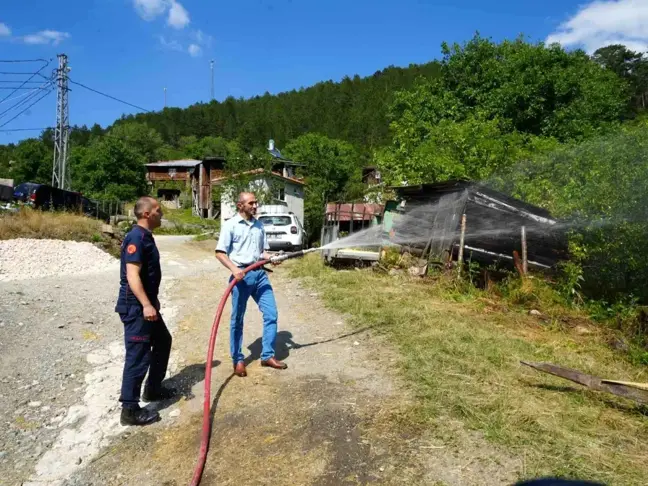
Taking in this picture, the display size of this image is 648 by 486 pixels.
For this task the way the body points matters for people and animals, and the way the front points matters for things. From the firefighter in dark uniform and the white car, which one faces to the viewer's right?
the firefighter in dark uniform

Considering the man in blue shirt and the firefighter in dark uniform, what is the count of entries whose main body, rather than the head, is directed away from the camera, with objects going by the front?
0

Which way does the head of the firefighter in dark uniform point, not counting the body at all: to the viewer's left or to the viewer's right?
to the viewer's right

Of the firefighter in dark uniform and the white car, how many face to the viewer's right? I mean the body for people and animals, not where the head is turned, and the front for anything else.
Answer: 1

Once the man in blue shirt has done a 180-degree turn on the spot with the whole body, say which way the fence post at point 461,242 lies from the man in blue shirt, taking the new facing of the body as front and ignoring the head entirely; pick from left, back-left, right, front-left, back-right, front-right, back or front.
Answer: right

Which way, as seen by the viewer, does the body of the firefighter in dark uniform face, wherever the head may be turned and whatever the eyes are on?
to the viewer's right

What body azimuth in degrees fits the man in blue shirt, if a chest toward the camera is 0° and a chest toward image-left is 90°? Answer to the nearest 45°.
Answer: approximately 315°
